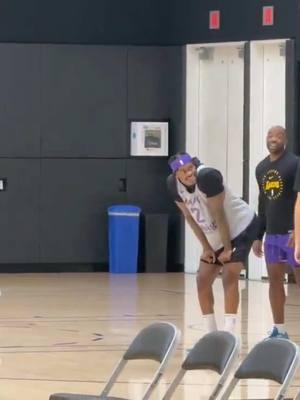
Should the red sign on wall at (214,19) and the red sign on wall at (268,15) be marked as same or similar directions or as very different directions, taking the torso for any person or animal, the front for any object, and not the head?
same or similar directions

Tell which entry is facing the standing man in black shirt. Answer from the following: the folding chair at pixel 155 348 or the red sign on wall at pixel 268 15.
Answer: the red sign on wall

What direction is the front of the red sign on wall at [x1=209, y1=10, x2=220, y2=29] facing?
toward the camera

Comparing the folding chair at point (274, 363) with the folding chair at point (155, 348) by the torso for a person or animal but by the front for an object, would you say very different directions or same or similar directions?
same or similar directions

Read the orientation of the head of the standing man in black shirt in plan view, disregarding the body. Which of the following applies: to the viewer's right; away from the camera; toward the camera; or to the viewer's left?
toward the camera

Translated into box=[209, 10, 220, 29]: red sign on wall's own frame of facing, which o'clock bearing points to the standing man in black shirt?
The standing man in black shirt is roughly at 12 o'clock from the red sign on wall.

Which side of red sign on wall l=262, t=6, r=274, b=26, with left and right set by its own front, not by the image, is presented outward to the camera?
front

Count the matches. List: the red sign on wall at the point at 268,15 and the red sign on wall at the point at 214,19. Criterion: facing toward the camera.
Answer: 2

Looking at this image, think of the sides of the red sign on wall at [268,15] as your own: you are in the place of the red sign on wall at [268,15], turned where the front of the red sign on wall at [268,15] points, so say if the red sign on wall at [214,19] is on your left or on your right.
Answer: on your right
